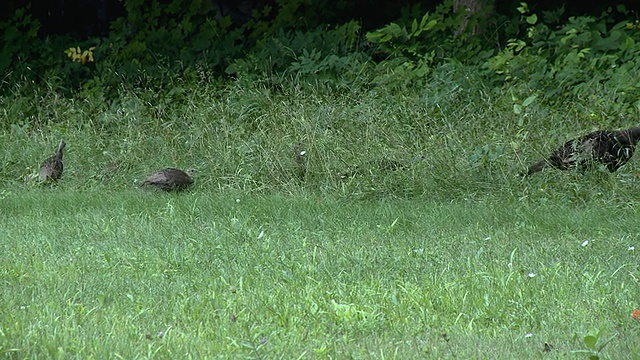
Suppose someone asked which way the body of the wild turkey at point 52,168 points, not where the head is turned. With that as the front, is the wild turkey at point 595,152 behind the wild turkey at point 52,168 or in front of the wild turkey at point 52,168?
in front

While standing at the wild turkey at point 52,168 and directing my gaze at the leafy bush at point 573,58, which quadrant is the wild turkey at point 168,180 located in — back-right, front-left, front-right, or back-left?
front-right

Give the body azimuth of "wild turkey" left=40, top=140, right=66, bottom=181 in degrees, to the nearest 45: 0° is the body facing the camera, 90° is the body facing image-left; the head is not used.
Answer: approximately 270°

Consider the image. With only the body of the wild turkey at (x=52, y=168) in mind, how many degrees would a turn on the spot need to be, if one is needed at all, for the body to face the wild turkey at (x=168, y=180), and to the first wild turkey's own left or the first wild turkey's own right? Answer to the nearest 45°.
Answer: approximately 45° to the first wild turkey's own right

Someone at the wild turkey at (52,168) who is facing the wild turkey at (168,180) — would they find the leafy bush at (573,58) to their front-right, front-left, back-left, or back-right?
front-left

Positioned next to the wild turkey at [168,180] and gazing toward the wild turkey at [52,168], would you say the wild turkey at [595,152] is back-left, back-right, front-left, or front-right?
back-right

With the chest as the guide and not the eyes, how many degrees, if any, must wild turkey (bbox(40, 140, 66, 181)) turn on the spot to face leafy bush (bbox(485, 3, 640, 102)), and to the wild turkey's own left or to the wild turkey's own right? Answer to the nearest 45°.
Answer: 0° — it already faces it

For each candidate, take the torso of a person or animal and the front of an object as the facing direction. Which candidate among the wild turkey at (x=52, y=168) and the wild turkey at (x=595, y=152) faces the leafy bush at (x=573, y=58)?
the wild turkey at (x=52, y=168)
